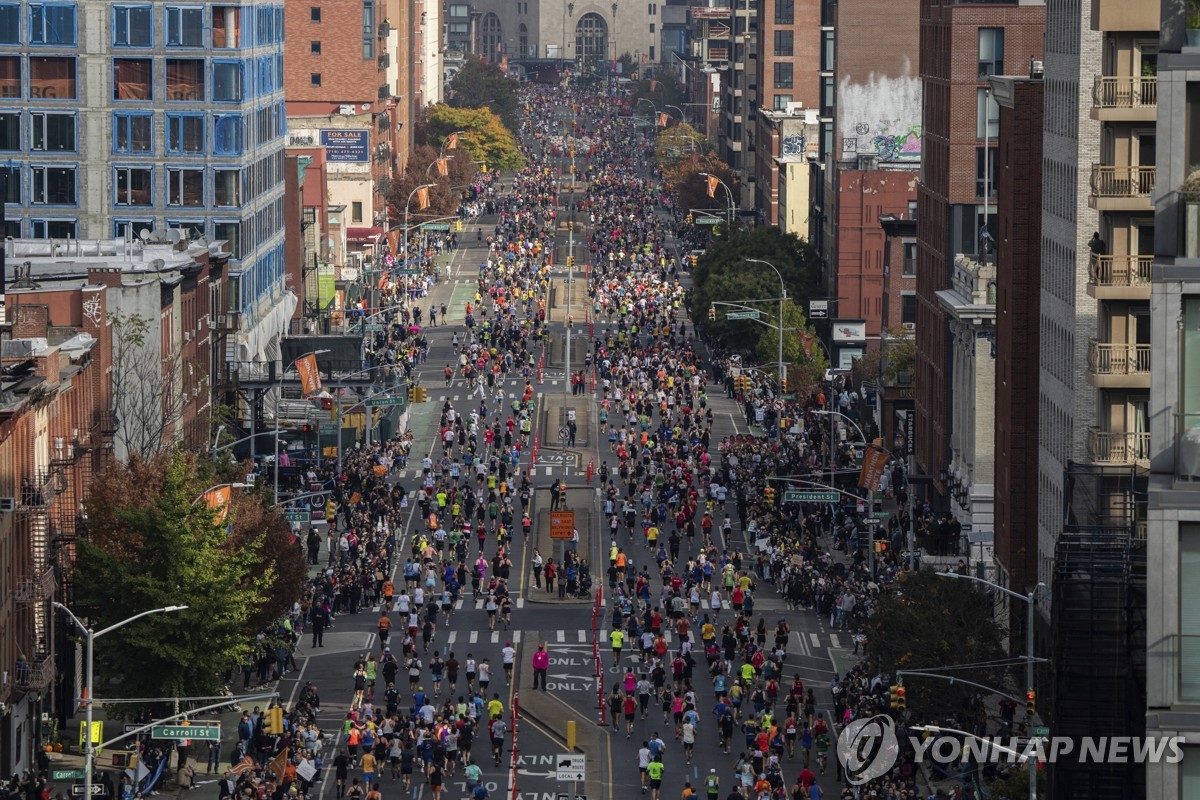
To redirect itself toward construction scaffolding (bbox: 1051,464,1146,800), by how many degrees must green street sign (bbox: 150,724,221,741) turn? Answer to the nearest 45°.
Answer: approximately 45° to its left

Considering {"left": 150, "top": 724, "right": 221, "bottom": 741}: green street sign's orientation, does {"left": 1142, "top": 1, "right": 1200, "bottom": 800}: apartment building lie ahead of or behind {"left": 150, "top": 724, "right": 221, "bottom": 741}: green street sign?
ahead

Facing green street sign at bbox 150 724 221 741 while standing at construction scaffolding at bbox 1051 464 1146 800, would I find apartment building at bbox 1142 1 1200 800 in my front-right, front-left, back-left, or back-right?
back-left

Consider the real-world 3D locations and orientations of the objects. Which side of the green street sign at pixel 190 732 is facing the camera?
front

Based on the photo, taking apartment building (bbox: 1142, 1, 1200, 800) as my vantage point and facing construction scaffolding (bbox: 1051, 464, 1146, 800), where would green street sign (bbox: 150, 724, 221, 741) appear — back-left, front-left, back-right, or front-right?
front-left

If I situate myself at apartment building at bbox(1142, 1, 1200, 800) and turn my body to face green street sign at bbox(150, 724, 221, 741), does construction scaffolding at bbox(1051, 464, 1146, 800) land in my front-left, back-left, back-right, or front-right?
front-right
